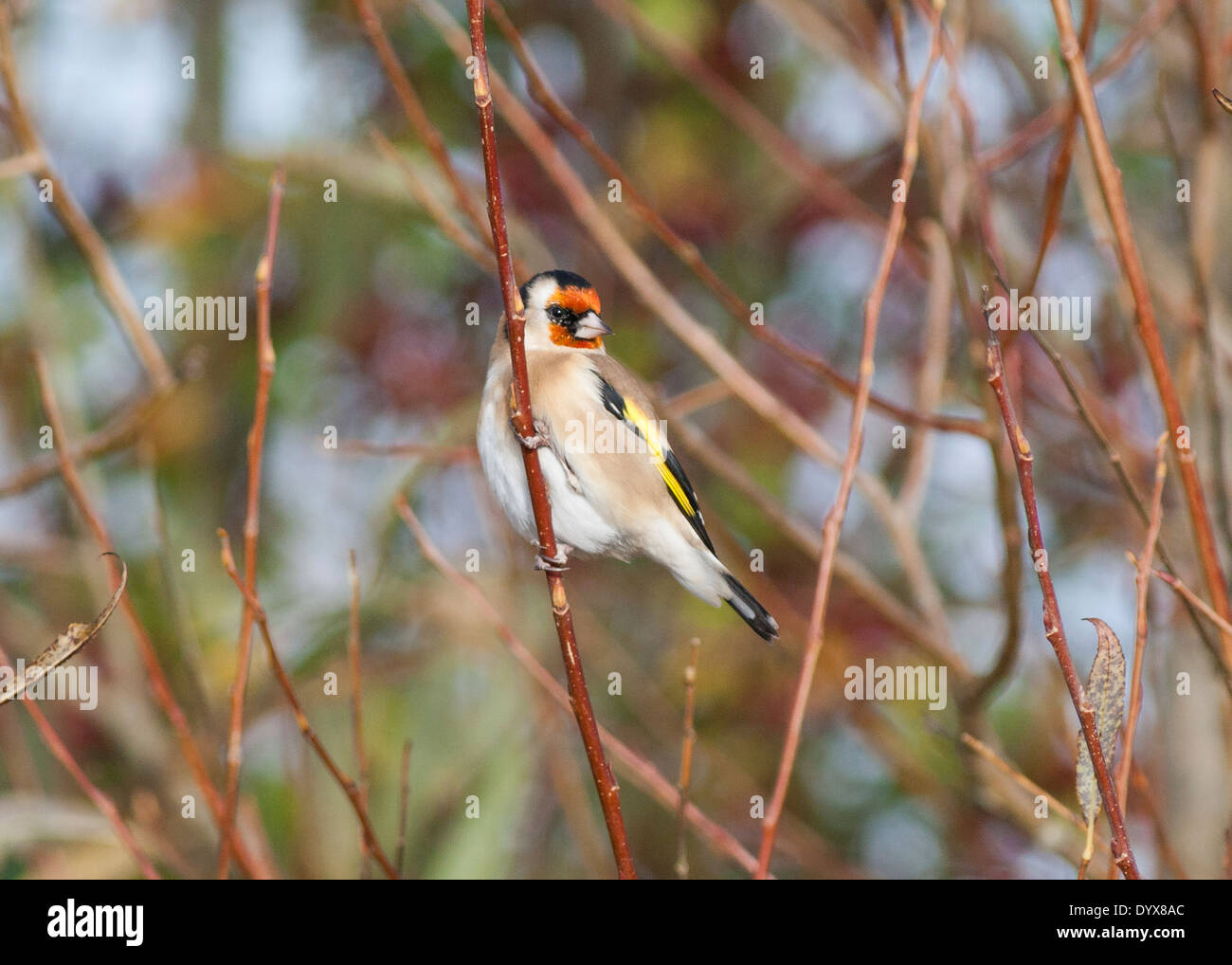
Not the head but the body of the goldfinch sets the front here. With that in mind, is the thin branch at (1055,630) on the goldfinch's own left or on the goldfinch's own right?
on the goldfinch's own left

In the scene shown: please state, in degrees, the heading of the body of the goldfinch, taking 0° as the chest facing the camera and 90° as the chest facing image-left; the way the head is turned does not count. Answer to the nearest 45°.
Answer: approximately 45°

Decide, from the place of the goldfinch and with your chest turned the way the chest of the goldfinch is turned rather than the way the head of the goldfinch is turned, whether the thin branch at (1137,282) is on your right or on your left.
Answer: on your left

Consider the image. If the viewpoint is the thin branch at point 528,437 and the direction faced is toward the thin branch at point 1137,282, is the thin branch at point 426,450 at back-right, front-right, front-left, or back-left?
back-left
